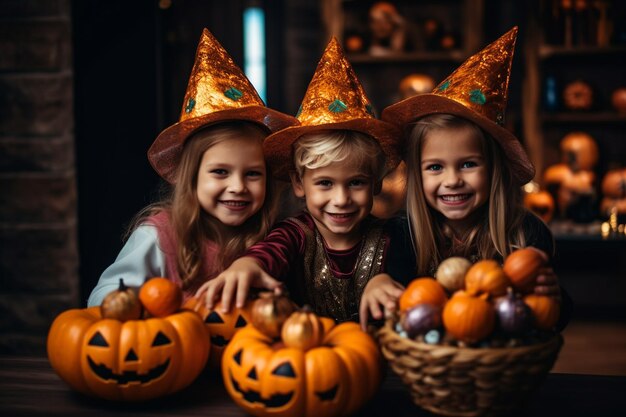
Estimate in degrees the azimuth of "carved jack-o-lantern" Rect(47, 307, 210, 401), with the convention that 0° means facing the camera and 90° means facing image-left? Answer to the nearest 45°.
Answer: approximately 0°

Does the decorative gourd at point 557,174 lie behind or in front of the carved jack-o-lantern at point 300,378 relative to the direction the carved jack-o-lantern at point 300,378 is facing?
behind

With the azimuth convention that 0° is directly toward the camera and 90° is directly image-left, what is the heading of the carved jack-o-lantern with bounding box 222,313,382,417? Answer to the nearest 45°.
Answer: approximately 45°

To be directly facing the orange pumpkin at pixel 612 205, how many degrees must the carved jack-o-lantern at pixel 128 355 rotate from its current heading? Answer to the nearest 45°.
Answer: approximately 135° to its left

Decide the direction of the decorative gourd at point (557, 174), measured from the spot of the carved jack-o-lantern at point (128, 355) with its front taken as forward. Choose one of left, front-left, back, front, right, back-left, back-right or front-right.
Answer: back-left

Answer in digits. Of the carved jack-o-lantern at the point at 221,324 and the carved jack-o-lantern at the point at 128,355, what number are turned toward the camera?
2

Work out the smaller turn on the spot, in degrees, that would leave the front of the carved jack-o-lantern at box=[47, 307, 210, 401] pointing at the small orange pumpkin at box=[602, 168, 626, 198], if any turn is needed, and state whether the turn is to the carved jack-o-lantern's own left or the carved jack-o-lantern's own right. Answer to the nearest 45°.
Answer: approximately 135° to the carved jack-o-lantern's own left
